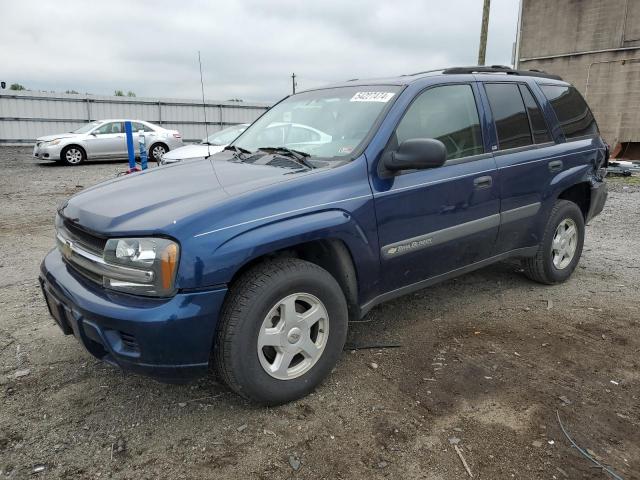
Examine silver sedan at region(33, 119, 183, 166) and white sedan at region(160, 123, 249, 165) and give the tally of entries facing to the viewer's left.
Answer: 2

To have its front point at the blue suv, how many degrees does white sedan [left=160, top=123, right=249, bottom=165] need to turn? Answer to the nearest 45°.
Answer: approximately 90° to its left

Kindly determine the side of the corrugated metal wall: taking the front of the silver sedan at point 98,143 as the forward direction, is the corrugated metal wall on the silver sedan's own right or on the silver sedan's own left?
on the silver sedan's own right

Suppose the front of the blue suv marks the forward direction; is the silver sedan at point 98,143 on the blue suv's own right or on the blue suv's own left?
on the blue suv's own right

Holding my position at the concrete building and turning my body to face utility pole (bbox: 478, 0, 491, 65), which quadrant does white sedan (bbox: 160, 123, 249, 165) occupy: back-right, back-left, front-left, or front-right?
front-left

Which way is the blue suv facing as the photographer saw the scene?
facing the viewer and to the left of the viewer

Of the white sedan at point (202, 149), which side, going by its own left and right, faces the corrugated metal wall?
right

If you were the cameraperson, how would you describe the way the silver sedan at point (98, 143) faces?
facing to the left of the viewer

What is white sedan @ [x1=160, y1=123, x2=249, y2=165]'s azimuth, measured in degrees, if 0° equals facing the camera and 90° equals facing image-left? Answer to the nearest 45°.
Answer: approximately 90°

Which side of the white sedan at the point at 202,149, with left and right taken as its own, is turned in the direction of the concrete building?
back

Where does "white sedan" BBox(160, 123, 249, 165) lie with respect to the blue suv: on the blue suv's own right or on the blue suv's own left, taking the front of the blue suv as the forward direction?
on the blue suv's own right

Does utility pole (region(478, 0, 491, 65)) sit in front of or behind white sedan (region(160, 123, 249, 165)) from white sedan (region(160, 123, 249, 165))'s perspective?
behind

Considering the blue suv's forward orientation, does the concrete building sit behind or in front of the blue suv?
behind
